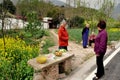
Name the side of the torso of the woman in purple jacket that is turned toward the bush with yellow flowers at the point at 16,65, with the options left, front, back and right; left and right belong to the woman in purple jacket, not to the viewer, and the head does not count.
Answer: front

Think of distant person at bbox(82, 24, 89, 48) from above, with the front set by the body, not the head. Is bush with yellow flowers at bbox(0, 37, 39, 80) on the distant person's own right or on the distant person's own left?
on the distant person's own right

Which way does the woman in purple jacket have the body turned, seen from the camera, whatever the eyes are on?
to the viewer's left
